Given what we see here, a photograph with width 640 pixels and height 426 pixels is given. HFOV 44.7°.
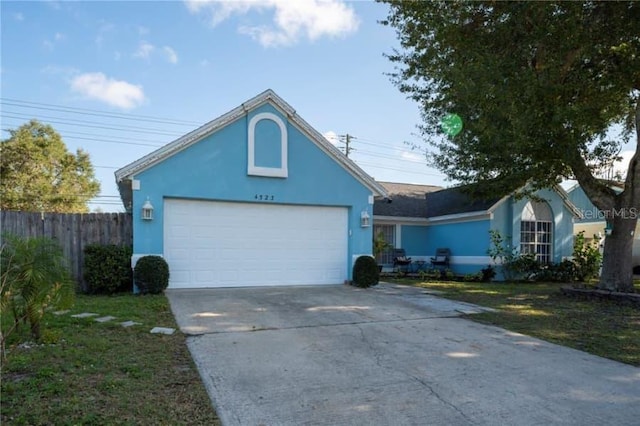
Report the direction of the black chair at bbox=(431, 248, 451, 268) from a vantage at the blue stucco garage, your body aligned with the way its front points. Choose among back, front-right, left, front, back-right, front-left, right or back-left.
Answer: back-left

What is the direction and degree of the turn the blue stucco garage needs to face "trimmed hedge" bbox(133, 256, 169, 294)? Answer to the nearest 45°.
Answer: approximately 45° to its right

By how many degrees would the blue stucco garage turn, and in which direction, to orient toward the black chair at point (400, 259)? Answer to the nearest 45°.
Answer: approximately 135° to its left

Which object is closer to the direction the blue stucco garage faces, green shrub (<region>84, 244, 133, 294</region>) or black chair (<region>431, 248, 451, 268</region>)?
the green shrub

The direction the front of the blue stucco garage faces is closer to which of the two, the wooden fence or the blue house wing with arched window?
the wooden fence

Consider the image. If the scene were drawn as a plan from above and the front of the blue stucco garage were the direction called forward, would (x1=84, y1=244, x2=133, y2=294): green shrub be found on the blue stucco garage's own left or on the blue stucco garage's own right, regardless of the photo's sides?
on the blue stucco garage's own right

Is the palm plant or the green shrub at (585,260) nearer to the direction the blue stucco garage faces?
the palm plant

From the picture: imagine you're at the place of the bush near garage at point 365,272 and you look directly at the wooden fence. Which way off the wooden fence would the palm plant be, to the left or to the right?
left

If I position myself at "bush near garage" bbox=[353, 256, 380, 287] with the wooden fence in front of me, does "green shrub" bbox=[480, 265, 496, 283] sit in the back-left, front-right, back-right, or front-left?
back-right

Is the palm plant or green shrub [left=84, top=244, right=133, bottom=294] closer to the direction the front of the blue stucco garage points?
the palm plant

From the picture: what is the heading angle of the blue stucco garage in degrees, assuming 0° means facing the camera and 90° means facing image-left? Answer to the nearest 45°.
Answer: approximately 0°
